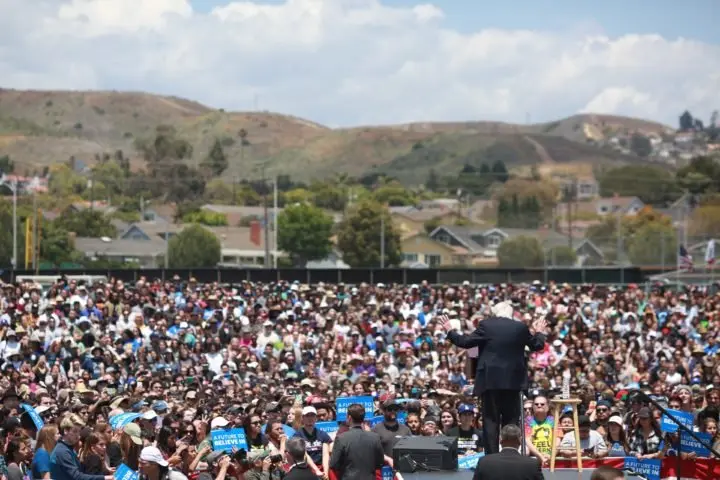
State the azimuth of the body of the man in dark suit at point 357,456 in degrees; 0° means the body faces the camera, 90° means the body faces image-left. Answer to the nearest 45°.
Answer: approximately 180°

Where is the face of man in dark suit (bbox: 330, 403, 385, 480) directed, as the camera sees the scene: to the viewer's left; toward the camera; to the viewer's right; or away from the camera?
away from the camera

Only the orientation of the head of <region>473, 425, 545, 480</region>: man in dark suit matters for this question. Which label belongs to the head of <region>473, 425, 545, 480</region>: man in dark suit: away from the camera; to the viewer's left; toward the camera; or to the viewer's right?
away from the camera

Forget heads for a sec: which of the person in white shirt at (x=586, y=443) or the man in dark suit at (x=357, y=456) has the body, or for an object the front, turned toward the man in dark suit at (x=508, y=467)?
the person in white shirt

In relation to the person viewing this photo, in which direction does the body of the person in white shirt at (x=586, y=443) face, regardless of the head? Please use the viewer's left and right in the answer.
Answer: facing the viewer

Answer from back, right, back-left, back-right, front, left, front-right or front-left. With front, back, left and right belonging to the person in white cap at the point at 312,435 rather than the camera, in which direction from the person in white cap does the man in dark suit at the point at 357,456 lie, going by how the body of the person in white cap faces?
front

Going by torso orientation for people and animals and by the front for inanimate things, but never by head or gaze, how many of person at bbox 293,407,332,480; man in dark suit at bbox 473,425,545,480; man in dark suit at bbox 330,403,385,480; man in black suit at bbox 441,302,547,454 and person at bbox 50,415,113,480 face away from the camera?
3

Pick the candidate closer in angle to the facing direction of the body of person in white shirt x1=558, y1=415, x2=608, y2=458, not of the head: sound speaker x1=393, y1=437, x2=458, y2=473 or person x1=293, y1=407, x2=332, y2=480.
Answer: the sound speaker
